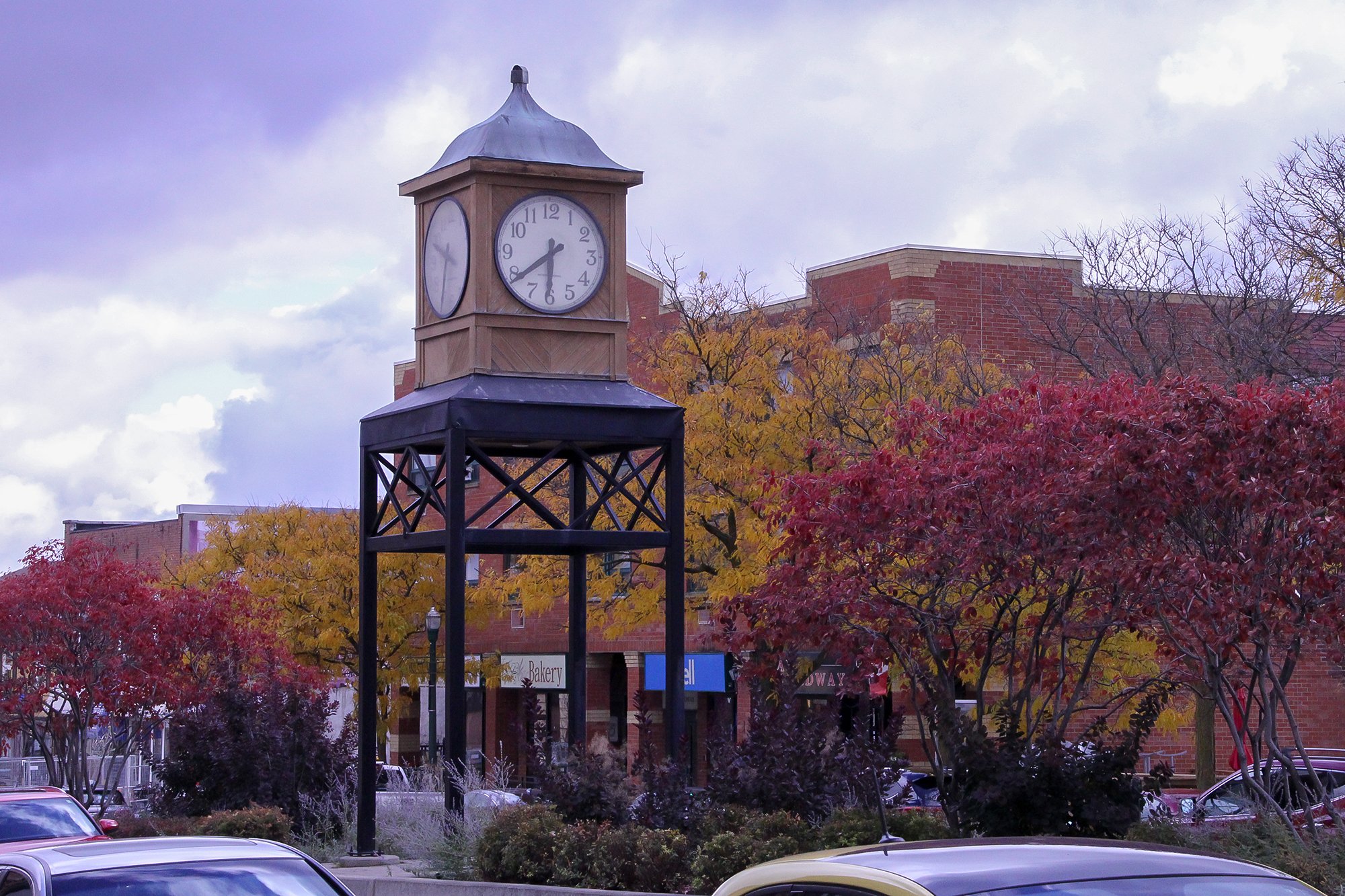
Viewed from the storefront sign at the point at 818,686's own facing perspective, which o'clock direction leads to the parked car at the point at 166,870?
The parked car is roughly at 12 o'clock from the storefront sign.

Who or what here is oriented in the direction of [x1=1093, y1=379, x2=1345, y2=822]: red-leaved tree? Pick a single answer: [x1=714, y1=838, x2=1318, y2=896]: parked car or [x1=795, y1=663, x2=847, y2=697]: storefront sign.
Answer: the storefront sign

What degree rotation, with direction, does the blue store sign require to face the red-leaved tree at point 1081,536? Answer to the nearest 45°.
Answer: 0° — it already faces it

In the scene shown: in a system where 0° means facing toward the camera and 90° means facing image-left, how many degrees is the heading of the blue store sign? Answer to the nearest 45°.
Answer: approximately 0°

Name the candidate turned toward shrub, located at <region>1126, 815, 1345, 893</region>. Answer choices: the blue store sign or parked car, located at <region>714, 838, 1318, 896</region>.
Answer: the blue store sign

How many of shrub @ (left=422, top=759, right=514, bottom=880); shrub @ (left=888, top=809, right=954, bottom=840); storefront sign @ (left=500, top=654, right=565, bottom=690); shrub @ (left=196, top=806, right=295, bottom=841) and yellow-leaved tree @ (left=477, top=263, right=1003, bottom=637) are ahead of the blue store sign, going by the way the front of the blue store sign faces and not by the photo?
4

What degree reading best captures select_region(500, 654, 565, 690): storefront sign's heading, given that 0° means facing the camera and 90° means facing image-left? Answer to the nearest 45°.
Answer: approximately 0°

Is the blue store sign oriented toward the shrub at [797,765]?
yes

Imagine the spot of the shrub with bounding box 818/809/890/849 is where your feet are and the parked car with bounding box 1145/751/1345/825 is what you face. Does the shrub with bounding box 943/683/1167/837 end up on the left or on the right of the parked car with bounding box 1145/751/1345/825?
right

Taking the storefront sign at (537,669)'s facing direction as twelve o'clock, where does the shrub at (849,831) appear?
The shrub is roughly at 12 o'clock from the storefront sign.
